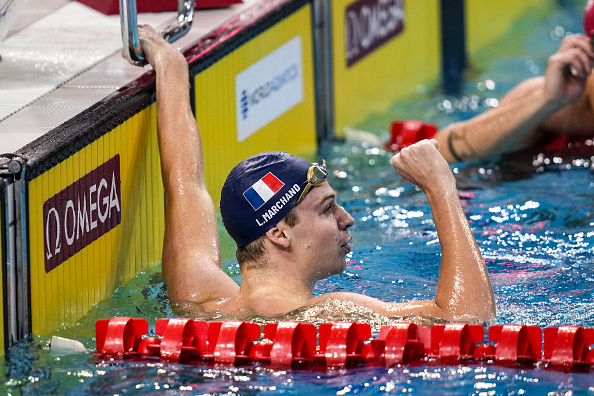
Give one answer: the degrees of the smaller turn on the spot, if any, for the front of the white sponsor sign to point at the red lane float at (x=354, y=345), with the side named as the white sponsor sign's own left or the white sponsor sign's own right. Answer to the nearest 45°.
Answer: approximately 45° to the white sponsor sign's own right

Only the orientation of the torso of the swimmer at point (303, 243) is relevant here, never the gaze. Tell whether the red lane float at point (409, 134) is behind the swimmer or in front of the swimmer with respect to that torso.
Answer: in front

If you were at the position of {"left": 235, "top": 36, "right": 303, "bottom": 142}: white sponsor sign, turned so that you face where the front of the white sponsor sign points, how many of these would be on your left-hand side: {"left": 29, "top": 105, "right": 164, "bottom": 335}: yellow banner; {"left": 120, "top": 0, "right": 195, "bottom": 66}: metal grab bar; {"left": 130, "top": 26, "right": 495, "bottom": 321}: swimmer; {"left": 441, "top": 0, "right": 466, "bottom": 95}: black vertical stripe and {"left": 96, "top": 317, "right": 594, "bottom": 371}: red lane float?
1

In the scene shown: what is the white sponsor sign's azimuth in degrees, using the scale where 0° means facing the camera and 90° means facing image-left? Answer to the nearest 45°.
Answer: approximately 315°

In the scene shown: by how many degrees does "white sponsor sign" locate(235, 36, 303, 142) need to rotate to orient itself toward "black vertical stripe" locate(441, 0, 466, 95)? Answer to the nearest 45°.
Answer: approximately 90° to its left

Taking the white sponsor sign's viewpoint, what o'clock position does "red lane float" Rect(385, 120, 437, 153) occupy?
The red lane float is roughly at 10 o'clock from the white sponsor sign.

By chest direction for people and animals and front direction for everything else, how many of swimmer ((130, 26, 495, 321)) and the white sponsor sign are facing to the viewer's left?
0

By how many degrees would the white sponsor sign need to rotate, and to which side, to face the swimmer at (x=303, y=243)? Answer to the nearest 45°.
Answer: approximately 45° to its right

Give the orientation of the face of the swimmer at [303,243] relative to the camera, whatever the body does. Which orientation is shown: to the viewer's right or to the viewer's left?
to the viewer's right
